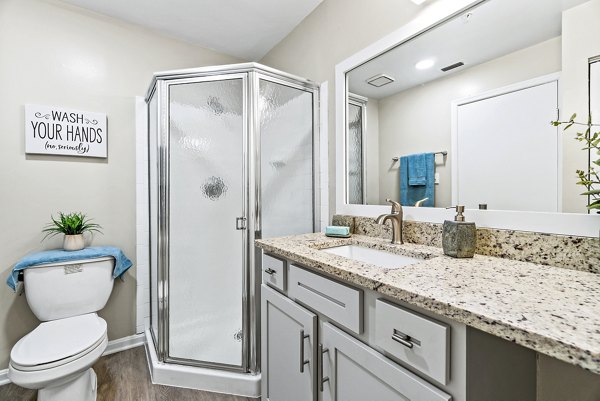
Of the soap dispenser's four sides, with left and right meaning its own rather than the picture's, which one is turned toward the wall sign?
front

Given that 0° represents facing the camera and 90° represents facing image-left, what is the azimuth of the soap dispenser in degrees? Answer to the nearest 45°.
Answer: approximately 90°

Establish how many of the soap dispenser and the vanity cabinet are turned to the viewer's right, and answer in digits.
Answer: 0

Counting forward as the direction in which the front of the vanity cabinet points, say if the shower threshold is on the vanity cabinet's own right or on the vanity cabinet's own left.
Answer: on the vanity cabinet's own right

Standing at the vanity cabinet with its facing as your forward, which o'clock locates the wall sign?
The wall sign is roughly at 2 o'clock from the vanity cabinet.

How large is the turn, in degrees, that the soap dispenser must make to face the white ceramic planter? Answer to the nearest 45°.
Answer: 0° — it already faces it
